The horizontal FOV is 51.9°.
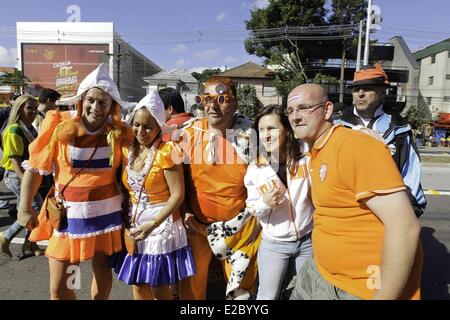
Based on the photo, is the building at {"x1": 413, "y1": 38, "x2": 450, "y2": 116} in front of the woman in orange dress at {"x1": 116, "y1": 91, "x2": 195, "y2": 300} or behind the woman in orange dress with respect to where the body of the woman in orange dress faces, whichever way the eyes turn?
behind

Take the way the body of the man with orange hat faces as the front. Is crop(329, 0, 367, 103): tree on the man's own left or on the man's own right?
on the man's own right

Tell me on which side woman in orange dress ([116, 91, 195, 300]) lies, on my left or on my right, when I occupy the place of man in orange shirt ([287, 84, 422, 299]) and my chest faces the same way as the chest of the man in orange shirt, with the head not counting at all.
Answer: on my right

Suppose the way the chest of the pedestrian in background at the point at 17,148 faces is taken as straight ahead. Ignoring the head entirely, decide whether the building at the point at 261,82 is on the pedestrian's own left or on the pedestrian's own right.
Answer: on the pedestrian's own left

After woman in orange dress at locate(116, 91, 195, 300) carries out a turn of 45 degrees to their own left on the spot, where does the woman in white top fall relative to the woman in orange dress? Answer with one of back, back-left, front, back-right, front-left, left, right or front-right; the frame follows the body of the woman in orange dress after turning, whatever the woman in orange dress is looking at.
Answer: left

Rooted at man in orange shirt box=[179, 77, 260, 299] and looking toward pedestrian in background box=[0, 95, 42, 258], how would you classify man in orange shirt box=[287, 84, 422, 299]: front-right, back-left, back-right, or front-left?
back-left

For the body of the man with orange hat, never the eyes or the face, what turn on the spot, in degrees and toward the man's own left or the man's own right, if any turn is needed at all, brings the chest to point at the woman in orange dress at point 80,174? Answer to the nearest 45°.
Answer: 0° — they already face them
